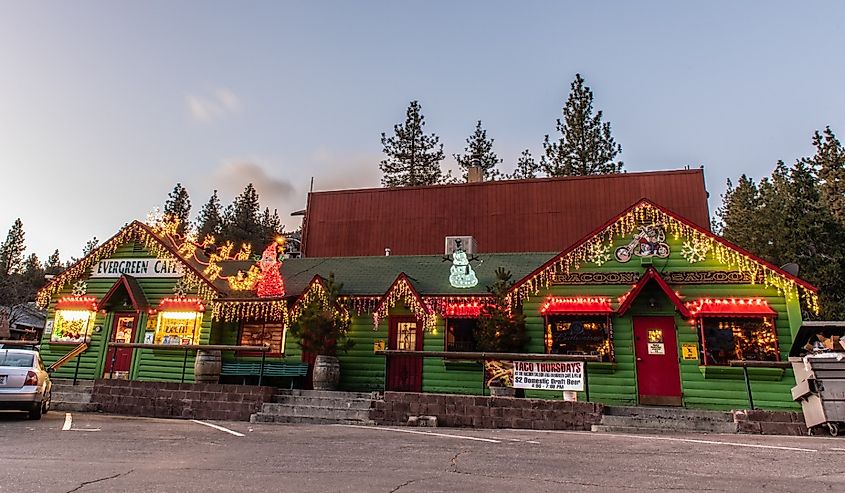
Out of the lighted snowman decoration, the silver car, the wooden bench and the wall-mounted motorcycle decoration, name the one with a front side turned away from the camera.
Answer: the silver car

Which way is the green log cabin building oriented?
toward the camera

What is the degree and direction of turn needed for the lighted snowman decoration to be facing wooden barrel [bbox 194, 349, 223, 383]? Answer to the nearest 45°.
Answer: approximately 45° to its right

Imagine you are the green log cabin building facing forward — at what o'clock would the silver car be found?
The silver car is roughly at 2 o'clock from the green log cabin building.

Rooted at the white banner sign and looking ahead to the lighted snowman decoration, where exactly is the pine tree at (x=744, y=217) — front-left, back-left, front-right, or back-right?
front-right

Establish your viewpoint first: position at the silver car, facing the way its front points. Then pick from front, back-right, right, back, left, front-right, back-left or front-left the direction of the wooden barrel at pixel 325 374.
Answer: right

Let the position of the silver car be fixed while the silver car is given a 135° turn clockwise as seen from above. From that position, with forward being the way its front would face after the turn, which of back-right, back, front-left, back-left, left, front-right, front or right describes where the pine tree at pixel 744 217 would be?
front-left

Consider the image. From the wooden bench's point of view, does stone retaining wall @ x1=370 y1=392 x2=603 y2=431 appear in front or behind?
in front

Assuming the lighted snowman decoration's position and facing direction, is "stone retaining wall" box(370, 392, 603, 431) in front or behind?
in front

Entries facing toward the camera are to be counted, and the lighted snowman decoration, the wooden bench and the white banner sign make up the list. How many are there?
3

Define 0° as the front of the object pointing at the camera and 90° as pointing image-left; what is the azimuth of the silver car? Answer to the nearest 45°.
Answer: approximately 180°

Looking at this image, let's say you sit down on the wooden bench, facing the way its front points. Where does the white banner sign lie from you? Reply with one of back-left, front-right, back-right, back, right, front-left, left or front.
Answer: front-left

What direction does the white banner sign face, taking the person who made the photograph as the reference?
facing the viewer

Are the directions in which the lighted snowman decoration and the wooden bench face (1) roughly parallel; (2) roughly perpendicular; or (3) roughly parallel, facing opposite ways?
roughly parallel

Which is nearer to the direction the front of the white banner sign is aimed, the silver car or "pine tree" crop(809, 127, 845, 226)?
the silver car

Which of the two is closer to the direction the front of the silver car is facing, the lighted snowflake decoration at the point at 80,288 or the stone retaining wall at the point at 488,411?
the lighted snowflake decoration
